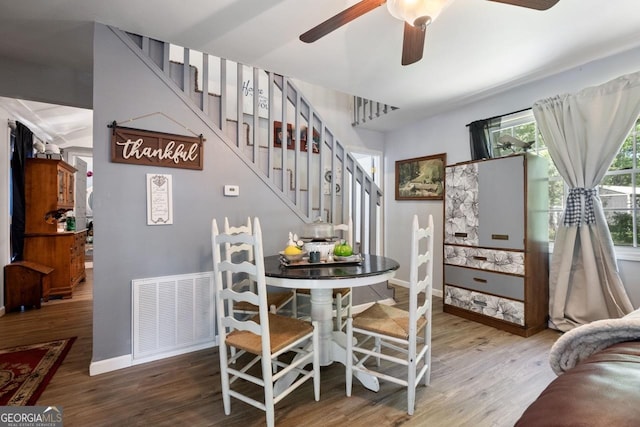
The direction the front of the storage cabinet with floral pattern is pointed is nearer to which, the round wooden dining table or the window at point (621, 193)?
the round wooden dining table

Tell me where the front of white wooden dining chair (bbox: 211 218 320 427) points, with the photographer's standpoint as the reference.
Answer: facing away from the viewer and to the right of the viewer

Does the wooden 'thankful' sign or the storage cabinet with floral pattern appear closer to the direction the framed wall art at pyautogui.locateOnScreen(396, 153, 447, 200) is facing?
the wooden 'thankful' sign

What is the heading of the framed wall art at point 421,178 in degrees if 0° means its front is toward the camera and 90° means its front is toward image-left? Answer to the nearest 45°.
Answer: approximately 45°

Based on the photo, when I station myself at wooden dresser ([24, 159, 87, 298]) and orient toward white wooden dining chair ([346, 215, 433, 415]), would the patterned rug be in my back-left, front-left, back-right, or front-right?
front-right

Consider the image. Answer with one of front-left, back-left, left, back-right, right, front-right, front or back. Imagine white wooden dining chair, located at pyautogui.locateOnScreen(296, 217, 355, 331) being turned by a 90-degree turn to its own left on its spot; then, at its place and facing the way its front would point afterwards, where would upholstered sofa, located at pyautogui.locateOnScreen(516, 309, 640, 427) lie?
front-right

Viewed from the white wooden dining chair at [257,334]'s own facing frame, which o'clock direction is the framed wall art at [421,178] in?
The framed wall art is roughly at 12 o'clock from the white wooden dining chair.

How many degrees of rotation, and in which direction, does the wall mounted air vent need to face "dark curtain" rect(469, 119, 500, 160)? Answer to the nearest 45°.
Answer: approximately 45° to its left

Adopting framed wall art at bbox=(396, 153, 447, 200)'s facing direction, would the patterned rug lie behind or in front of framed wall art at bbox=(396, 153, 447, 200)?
in front

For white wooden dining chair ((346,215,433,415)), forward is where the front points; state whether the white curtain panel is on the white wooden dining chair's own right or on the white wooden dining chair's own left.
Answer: on the white wooden dining chair's own right

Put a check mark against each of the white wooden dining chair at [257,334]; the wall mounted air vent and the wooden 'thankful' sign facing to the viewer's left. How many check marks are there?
0

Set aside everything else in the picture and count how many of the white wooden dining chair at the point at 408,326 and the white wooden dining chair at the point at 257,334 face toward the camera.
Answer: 0

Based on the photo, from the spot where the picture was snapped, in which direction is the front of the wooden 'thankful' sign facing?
facing the viewer and to the right of the viewer

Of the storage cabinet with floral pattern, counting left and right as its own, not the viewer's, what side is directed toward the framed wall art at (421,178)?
right

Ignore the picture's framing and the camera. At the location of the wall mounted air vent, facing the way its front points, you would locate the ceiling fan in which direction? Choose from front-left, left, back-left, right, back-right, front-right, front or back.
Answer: front

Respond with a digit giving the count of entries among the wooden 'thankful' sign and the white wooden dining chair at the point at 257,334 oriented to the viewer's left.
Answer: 0
